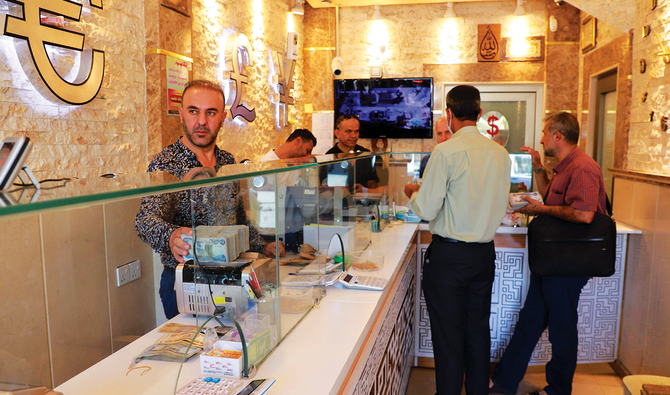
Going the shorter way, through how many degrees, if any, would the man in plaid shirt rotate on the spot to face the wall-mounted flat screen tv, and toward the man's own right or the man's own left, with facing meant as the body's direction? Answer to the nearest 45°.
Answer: approximately 45° to the man's own right

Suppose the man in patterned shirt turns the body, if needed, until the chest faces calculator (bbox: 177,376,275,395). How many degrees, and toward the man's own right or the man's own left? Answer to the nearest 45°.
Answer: approximately 45° to the man's own right

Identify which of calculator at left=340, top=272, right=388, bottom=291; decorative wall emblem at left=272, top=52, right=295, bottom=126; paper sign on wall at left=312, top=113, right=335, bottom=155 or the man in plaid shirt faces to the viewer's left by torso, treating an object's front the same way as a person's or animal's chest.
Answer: the man in plaid shirt

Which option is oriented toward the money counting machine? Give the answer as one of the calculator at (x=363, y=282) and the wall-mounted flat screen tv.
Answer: the wall-mounted flat screen tv

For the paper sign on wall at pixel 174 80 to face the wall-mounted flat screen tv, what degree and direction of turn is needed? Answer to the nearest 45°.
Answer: approximately 90° to its left

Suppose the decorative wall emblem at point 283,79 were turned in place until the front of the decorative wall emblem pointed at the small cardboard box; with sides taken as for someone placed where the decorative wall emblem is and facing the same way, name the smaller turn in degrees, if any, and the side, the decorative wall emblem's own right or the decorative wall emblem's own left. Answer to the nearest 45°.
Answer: approximately 45° to the decorative wall emblem's own right

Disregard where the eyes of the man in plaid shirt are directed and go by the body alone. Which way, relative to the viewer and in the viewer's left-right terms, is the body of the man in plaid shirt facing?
facing to the left of the viewer

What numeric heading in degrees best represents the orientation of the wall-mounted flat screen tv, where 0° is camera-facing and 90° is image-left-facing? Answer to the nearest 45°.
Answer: approximately 0°

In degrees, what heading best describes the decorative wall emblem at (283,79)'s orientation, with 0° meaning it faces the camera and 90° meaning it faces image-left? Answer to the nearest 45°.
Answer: approximately 315°

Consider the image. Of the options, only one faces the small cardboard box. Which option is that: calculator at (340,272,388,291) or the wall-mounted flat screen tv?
the wall-mounted flat screen tv

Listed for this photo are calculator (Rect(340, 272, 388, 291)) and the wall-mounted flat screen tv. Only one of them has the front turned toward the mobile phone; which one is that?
the wall-mounted flat screen tv
